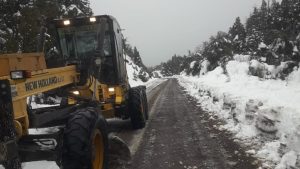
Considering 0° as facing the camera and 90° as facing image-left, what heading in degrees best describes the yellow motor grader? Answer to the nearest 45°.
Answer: approximately 45°
